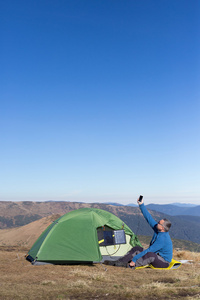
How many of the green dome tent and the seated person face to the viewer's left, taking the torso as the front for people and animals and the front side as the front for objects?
1

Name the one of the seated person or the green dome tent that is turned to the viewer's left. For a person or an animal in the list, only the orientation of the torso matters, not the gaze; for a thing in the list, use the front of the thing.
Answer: the seated person

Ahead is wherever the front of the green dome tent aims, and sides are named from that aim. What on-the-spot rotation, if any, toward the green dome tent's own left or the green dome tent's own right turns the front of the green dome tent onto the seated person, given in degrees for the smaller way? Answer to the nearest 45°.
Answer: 0° — it already faces them

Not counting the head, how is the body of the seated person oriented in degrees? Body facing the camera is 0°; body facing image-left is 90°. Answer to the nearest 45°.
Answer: approximately 90°

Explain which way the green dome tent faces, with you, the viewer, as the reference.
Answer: facing the viewer and to the right of the viewer
